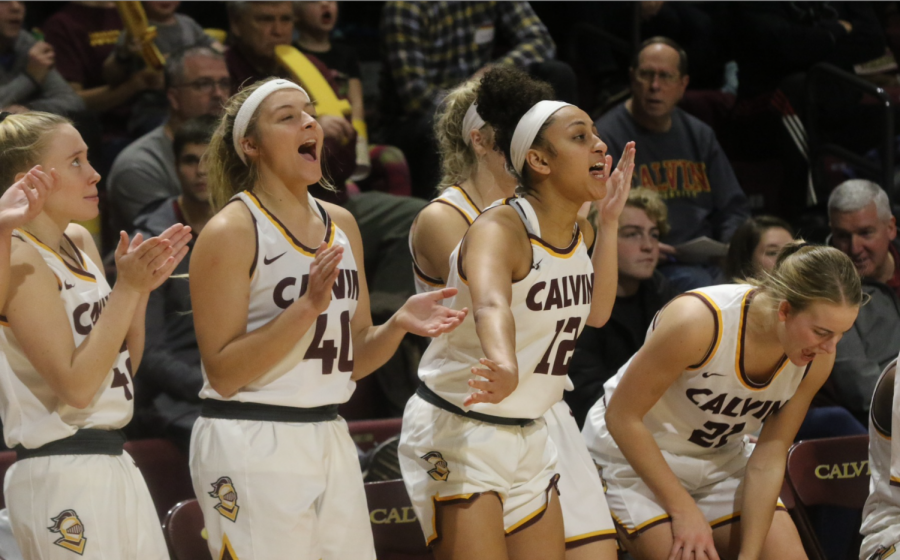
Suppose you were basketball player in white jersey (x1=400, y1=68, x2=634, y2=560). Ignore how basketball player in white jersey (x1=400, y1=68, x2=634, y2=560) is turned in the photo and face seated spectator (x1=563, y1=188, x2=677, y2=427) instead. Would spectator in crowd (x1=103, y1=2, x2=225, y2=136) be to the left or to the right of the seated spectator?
left

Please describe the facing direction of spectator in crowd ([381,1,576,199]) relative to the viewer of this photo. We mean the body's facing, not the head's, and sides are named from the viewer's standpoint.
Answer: facing the viewer

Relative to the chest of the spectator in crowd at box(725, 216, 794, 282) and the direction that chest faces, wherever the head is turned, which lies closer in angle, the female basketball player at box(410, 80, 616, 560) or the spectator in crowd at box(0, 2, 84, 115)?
the female basketball player

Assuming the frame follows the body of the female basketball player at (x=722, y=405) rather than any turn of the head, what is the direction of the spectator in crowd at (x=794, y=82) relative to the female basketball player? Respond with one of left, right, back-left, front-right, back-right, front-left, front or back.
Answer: back-left

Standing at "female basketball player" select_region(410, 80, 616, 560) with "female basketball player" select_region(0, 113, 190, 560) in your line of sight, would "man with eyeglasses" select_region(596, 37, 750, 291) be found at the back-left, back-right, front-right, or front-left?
back-right

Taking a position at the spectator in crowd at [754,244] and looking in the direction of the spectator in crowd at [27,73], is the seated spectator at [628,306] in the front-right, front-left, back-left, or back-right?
front-left

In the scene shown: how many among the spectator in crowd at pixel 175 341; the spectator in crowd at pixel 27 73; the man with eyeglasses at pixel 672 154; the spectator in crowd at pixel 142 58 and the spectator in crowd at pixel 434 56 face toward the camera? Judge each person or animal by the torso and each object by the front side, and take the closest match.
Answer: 5

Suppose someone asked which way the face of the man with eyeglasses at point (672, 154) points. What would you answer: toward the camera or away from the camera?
toward the camera

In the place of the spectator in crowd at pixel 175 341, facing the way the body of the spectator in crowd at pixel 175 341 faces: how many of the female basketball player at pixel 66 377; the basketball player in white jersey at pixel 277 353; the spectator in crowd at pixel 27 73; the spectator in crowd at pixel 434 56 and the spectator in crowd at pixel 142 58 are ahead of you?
2

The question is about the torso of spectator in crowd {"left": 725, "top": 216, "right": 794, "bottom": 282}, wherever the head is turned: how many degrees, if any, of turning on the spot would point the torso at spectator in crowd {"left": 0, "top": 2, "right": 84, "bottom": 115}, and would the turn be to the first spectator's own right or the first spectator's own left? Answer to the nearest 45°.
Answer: approximately 135° to the first spectator's own right

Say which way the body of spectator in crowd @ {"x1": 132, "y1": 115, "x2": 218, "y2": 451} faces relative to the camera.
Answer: toward the camera

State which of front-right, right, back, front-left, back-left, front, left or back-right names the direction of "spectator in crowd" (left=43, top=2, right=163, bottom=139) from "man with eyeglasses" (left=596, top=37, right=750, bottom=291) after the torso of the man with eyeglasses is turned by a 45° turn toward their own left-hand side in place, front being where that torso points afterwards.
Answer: back-right

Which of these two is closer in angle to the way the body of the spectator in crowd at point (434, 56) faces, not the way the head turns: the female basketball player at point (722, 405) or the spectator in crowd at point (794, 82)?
the female basketball player

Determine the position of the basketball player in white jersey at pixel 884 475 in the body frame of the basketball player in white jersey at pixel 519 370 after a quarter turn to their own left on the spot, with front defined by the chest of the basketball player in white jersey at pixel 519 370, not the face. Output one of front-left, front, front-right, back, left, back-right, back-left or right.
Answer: front-right

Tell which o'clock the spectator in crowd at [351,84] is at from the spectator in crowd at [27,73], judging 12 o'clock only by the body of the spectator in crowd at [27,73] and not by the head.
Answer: the spectator in crowd at [351,84] is roughly at 9 o'clock from the spectator in crowd at [27,73].

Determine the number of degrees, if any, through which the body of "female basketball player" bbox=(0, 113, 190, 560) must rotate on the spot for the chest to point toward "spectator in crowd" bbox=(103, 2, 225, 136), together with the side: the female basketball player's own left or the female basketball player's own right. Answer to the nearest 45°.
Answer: approximately 135° to the female basketball player's own left

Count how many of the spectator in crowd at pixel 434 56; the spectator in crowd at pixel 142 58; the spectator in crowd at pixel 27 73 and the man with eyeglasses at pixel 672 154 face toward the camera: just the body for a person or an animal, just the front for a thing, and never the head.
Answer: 4
